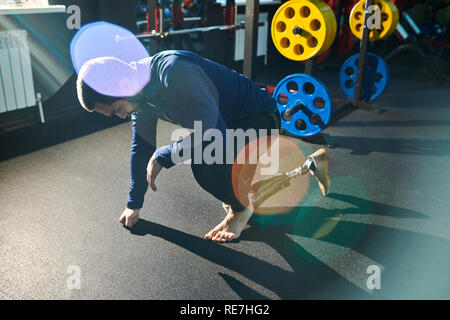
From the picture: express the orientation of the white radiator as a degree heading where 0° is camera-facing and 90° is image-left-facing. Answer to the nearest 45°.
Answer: approximately 315°

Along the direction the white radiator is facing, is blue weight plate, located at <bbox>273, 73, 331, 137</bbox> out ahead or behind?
ahead

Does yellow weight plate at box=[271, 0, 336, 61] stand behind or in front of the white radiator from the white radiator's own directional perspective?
in front

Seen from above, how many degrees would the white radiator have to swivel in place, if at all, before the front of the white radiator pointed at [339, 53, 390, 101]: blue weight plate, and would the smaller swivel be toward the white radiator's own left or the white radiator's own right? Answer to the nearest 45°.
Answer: approximately 45° to the white radiator's own left
